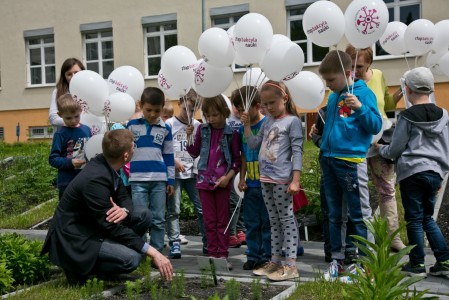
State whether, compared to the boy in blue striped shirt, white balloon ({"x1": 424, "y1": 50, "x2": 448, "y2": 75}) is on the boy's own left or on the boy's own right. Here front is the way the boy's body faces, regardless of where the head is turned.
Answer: on the boy's own left

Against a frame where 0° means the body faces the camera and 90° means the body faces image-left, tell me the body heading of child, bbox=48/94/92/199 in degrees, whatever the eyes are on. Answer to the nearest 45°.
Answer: approximately 315°

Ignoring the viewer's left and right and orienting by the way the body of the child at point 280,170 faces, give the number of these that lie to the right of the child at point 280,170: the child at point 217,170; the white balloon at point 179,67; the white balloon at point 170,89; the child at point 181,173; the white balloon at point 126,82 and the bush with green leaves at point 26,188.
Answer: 6

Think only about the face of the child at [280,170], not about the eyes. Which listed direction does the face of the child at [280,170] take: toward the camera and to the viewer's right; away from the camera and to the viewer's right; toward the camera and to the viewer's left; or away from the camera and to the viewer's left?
toward the camera and to the viewer's left

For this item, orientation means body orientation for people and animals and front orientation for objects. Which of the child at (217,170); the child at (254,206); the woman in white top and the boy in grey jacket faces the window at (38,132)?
the boy in grey jacket

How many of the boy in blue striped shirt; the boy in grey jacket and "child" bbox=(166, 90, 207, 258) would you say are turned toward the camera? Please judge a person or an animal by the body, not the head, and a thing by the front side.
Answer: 2

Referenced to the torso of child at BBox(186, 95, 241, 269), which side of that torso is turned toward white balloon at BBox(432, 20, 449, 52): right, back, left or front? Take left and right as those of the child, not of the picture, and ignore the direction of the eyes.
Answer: left

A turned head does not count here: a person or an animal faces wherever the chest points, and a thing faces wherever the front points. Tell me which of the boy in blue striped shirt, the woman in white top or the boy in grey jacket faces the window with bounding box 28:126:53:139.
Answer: the boy in grey jacket

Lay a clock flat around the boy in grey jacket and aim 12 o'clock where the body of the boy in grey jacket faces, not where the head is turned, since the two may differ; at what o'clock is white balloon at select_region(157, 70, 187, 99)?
The white balloon is roughly at 11 o'clock from the boy in grey jacket.

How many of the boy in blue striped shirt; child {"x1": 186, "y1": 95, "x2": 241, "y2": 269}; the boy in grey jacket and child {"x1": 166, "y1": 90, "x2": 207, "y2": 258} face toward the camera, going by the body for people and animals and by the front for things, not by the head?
3
